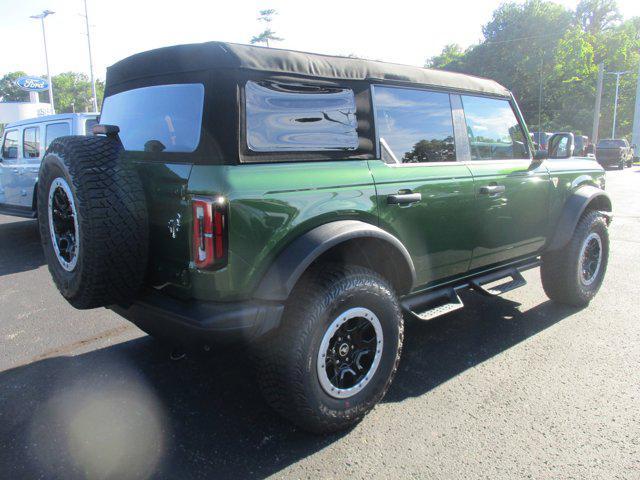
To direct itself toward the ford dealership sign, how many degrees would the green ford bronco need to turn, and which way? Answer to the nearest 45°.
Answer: approximately 90° to its left

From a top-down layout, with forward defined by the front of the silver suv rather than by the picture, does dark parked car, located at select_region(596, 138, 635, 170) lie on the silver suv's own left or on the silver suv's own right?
on the silver suv's own right

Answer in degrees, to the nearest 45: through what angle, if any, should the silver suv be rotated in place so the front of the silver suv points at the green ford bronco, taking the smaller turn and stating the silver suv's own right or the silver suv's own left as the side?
approximately 135° to the silver suv's own left

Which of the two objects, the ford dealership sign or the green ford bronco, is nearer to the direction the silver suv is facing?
the ford dealership sign

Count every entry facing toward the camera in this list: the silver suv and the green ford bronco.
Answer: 0

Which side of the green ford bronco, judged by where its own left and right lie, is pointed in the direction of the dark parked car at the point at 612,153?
front

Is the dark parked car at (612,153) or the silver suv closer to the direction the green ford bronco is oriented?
the dark parked car

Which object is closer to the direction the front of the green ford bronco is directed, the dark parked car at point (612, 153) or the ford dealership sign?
the dark parked car

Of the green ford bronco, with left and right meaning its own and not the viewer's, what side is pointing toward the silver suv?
left

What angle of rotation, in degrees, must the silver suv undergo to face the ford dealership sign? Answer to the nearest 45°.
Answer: approximately 45° to its right

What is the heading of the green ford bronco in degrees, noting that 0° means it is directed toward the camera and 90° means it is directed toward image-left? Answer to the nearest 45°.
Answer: approximately 225°

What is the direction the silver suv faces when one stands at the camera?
facing away from the viewer and to the left of the viewer
